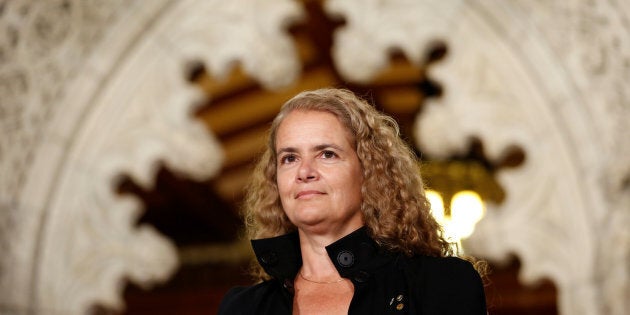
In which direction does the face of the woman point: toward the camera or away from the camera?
toward the camera

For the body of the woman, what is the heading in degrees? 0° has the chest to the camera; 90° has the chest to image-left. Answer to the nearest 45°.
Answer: approximately 45°
